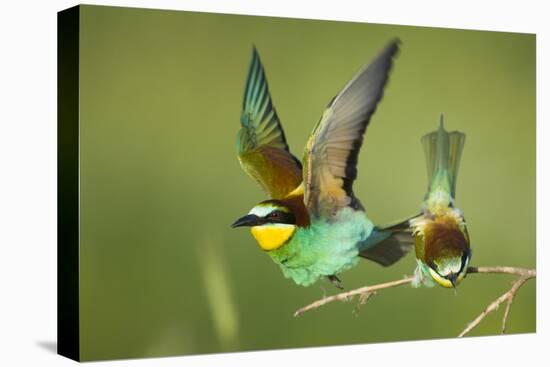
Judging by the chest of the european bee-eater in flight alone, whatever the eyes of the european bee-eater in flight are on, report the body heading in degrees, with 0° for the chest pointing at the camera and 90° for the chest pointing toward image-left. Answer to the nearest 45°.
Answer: approximately 45°

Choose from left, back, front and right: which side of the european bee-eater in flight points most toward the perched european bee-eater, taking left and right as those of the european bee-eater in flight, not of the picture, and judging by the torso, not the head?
back

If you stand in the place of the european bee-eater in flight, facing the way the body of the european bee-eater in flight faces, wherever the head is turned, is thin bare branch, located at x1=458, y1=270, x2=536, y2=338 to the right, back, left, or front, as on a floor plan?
back
